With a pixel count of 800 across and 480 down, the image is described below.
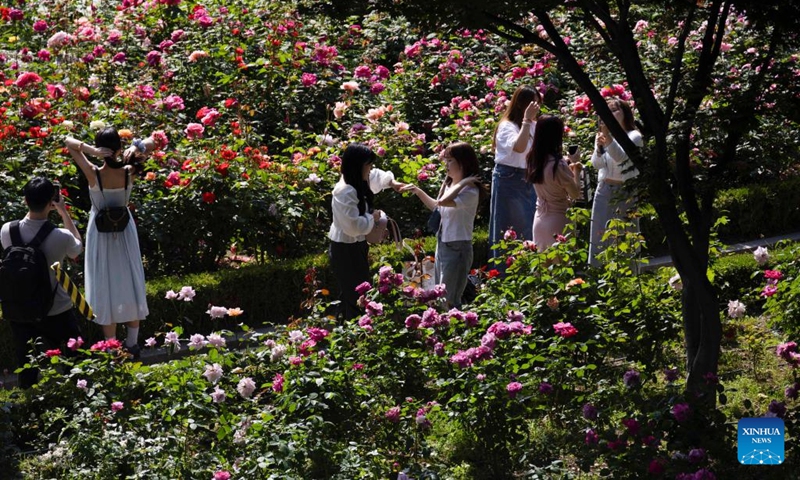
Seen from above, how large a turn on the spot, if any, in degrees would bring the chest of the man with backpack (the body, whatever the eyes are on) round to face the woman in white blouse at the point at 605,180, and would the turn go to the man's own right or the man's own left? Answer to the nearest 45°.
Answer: approximately 45° to the man's own right

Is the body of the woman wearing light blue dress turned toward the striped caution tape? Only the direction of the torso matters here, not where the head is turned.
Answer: no

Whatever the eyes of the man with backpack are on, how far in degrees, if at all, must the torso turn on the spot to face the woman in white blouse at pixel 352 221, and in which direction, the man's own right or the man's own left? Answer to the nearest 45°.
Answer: approximately 45° to the man's own right

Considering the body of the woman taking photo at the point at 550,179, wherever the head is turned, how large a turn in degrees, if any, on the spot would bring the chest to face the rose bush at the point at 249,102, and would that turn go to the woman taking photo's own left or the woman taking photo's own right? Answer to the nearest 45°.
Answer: approximately 90° to the woman taking photo's own left

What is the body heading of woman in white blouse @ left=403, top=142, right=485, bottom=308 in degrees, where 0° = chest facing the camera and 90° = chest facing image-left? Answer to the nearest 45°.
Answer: approximately 90°

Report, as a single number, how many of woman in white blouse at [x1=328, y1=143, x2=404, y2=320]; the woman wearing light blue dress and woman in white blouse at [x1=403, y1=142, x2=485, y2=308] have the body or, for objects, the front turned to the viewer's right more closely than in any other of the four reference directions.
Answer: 1

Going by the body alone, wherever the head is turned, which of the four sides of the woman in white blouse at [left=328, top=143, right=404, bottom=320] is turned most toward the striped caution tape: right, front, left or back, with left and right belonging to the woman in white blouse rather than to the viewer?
back

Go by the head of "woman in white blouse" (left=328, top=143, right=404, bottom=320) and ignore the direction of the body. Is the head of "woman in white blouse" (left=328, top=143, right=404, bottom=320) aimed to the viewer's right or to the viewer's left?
to the viewer's right

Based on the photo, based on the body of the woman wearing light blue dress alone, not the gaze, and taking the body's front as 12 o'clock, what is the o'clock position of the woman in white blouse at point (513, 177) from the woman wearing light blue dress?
The woman in white blouse is roughly at 3 o'clock from the woman wearing light blue dress.

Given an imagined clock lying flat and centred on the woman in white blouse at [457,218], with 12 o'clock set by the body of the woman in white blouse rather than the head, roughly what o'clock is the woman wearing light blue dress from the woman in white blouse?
The woman wearing light blue dress is roughly at 12 o'clock from the woman in white blouse.

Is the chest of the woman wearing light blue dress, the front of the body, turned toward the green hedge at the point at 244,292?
no

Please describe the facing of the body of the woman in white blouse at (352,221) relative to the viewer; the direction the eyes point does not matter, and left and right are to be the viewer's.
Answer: facing to the right of the viewer

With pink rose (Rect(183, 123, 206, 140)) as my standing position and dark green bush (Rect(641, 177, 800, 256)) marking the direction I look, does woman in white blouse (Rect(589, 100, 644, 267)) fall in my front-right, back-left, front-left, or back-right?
front-right

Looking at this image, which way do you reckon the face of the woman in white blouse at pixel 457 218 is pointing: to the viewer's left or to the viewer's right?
to the viewer's left

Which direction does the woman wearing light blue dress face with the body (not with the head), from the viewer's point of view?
away from the camera

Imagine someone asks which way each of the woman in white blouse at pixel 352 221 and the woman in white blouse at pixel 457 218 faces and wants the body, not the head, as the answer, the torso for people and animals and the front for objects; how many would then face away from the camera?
0

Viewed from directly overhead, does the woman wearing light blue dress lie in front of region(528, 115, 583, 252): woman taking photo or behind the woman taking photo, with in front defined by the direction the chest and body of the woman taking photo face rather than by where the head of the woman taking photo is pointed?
behind
